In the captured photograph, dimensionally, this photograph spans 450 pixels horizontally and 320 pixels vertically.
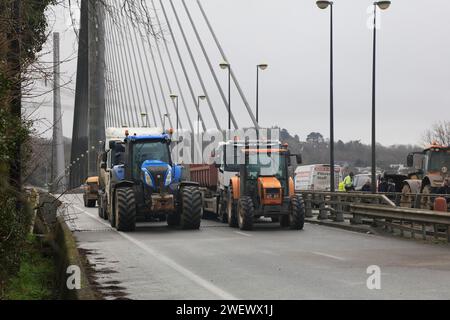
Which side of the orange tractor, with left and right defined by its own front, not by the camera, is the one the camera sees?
front

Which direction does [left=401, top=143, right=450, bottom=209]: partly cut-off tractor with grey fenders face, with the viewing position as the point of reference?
facing the viewer and to the left of the viewer

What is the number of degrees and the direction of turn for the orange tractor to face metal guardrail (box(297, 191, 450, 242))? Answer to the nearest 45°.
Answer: approximately 90° to its left

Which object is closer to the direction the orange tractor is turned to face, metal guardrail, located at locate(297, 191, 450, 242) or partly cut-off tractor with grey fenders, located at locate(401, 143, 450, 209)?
the metal guardrail

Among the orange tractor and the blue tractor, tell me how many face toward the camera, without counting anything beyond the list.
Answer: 2

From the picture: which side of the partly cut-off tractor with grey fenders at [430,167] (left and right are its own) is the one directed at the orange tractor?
front

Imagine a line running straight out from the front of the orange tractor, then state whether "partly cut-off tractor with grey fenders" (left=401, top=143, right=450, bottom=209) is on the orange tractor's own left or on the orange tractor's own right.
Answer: on the orange tractor's own left

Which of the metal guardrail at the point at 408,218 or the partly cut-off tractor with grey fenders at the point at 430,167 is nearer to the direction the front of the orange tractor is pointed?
the metal guardrail

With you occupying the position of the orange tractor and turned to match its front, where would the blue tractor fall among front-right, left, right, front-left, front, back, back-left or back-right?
right

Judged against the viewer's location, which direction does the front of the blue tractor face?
facing the viewer

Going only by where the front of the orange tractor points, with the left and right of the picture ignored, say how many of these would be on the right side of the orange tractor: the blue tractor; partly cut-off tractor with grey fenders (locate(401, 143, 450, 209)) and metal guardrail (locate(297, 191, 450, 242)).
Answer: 1

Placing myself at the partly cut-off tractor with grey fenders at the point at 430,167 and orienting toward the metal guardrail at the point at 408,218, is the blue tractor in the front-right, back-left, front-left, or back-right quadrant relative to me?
front-right
